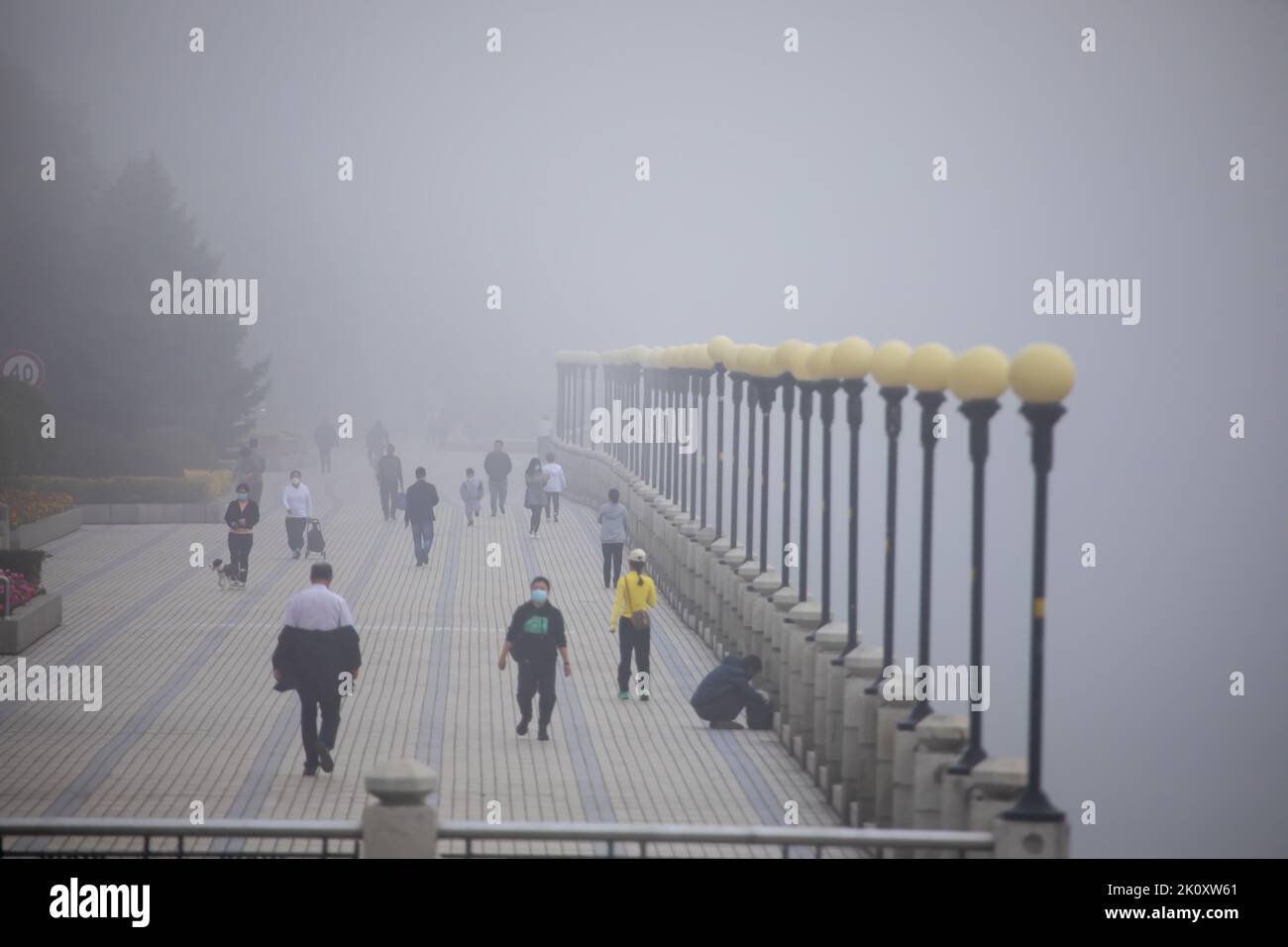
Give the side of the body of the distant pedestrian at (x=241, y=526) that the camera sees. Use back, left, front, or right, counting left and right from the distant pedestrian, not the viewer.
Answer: front

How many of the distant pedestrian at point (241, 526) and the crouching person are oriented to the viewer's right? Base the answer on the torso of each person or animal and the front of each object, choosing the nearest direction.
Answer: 1

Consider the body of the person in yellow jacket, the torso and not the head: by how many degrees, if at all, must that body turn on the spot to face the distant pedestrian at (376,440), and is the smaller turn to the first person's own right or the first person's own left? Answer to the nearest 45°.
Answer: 0° — they already face them

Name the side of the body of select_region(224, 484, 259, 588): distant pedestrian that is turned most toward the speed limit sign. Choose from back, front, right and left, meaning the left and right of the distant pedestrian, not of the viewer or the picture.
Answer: right

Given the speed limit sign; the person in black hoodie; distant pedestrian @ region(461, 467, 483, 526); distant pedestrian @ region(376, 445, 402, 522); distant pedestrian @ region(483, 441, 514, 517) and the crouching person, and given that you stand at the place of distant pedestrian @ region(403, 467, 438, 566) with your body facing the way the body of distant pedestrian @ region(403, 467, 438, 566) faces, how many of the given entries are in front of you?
3

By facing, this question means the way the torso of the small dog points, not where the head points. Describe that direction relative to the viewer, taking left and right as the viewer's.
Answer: facing to the left of the viewer

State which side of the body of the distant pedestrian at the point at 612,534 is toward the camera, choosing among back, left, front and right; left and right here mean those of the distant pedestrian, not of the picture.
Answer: back

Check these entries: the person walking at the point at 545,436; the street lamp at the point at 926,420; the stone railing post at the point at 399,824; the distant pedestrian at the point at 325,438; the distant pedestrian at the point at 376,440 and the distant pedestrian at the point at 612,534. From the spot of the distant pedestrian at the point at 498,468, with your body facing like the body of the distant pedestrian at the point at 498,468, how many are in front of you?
3

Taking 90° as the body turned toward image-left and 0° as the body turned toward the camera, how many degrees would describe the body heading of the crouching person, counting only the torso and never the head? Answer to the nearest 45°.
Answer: approximately 270°

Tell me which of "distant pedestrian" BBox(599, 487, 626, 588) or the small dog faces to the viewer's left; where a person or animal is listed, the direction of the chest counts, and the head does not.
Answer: the small dog

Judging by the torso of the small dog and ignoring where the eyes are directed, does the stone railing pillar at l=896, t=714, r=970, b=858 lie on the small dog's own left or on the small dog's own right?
on the small dog's own left

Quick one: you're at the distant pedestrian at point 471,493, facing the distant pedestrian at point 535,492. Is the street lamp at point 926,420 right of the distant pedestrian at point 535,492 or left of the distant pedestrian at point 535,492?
right

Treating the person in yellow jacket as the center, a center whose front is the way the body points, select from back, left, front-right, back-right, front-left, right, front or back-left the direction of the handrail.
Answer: back

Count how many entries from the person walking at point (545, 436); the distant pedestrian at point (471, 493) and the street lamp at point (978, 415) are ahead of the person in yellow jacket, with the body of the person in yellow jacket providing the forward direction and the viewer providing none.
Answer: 2
